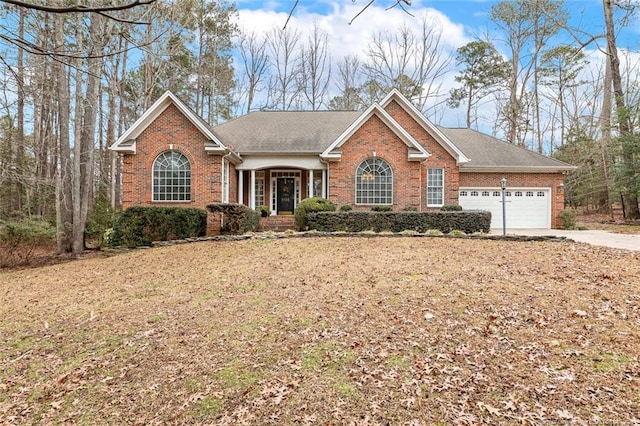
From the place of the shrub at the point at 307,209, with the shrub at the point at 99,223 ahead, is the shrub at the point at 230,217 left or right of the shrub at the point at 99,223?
left

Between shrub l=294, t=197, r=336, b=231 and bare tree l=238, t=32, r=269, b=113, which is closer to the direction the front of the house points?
the shrub

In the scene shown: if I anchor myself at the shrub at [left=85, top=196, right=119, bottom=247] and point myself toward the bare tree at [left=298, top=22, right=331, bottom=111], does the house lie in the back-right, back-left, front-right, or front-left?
front-right

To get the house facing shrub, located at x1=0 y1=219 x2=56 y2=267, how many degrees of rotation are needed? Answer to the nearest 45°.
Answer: approximately 45° to its right

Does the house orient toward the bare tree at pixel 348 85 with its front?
no

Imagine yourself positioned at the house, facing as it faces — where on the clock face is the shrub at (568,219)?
The shrub is roughly at 9 o'clock from the house.

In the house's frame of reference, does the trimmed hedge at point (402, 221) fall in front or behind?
in front

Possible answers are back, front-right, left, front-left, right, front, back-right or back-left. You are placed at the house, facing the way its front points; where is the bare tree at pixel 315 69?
back

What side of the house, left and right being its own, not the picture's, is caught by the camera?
front

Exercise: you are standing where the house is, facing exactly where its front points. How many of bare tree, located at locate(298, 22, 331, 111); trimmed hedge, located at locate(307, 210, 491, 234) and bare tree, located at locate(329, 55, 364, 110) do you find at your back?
2

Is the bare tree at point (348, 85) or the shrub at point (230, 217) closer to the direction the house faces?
the shrub

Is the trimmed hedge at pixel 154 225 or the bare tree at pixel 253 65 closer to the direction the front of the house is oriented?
the trimmed hedge

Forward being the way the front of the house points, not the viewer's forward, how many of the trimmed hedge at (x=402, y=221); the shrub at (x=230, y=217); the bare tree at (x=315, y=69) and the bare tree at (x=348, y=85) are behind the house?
2

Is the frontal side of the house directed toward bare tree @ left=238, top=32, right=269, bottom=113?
no

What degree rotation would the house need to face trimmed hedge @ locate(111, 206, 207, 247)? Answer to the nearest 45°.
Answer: approximately 45° to its right
